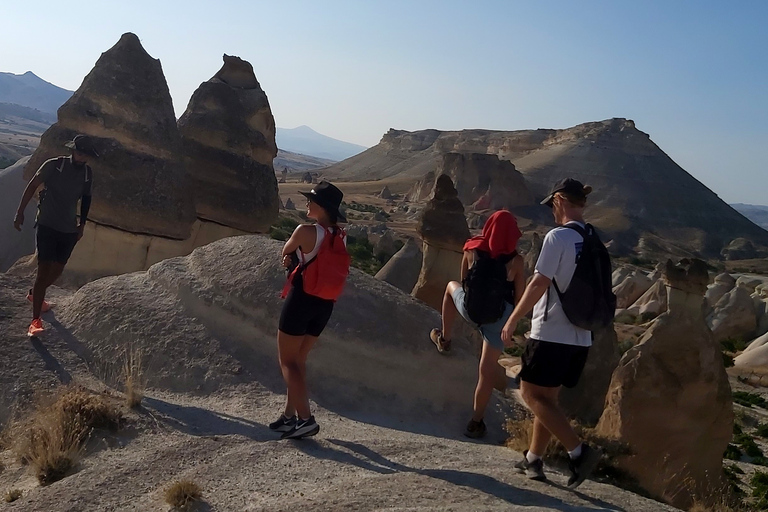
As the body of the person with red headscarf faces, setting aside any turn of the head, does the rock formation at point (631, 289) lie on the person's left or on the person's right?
on the person's right

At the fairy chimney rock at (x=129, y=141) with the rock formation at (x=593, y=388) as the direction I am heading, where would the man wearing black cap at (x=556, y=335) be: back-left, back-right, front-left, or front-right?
front-right

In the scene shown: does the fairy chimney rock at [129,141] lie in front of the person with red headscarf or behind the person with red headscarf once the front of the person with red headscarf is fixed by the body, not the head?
in front

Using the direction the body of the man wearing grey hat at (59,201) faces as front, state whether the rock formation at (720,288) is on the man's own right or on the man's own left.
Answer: on the man's own left

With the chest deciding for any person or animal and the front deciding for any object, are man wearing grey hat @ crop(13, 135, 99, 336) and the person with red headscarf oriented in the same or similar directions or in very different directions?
very different directions

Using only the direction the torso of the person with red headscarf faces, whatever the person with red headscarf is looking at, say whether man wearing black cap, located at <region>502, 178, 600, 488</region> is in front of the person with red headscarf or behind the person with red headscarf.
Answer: behind

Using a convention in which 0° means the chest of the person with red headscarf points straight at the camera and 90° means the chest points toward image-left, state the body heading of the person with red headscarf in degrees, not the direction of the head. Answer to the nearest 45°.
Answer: approximately 135°

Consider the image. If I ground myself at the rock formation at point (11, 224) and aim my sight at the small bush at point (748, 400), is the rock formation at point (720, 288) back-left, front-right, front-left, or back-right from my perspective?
front-left
